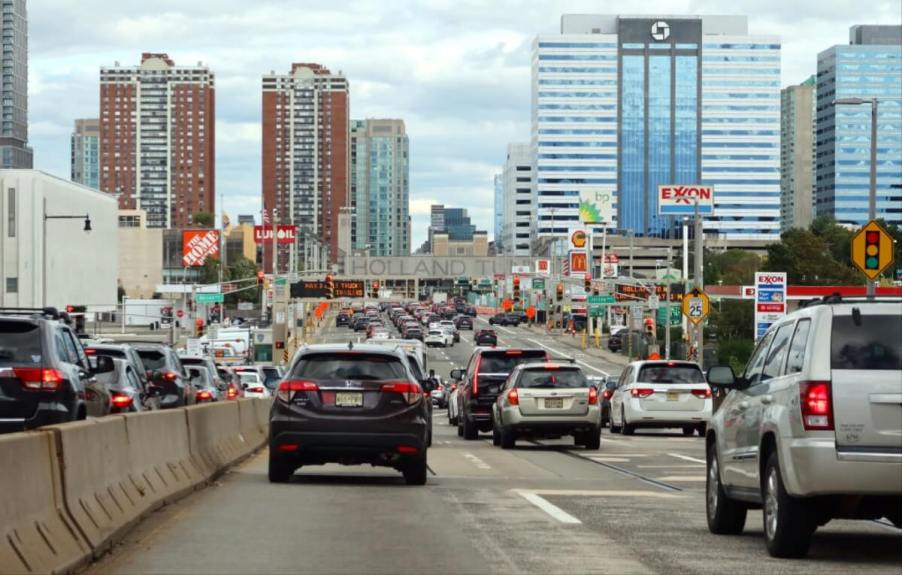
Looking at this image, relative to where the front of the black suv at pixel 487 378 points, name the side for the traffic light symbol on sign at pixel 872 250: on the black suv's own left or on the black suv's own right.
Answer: on the black suv's own right

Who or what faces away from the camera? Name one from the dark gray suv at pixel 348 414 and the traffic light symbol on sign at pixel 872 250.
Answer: the dark gray suv

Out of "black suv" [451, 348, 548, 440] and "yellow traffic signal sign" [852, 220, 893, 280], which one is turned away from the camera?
the black suv

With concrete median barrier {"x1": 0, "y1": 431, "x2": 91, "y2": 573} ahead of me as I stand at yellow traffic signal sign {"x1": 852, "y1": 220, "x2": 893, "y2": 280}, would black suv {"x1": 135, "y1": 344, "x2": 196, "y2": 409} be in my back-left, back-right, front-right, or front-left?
front-right

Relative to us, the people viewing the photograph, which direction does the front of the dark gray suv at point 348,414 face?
facing away from the viewer

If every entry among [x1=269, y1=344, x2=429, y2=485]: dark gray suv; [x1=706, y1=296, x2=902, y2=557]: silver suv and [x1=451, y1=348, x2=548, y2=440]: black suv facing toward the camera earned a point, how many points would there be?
0

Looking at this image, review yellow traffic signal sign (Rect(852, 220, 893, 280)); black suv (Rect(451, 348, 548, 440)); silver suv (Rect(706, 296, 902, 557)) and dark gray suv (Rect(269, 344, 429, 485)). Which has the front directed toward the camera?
the yellow traffic signal sign

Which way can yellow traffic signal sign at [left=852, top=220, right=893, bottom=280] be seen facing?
toward the camera

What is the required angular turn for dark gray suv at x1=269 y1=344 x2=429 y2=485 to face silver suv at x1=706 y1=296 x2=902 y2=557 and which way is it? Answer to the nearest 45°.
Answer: approximately 135° to its right

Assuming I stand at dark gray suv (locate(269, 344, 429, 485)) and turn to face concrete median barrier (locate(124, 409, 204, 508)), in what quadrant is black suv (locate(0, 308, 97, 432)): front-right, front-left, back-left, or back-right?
front-right

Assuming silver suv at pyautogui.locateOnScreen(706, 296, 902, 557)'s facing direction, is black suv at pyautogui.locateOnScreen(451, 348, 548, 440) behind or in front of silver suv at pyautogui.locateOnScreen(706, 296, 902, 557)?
in front

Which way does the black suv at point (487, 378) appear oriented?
away from the camera

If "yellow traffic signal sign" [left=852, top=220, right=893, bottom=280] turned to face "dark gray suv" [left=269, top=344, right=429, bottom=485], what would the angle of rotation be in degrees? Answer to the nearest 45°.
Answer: approximately 45° to its right
